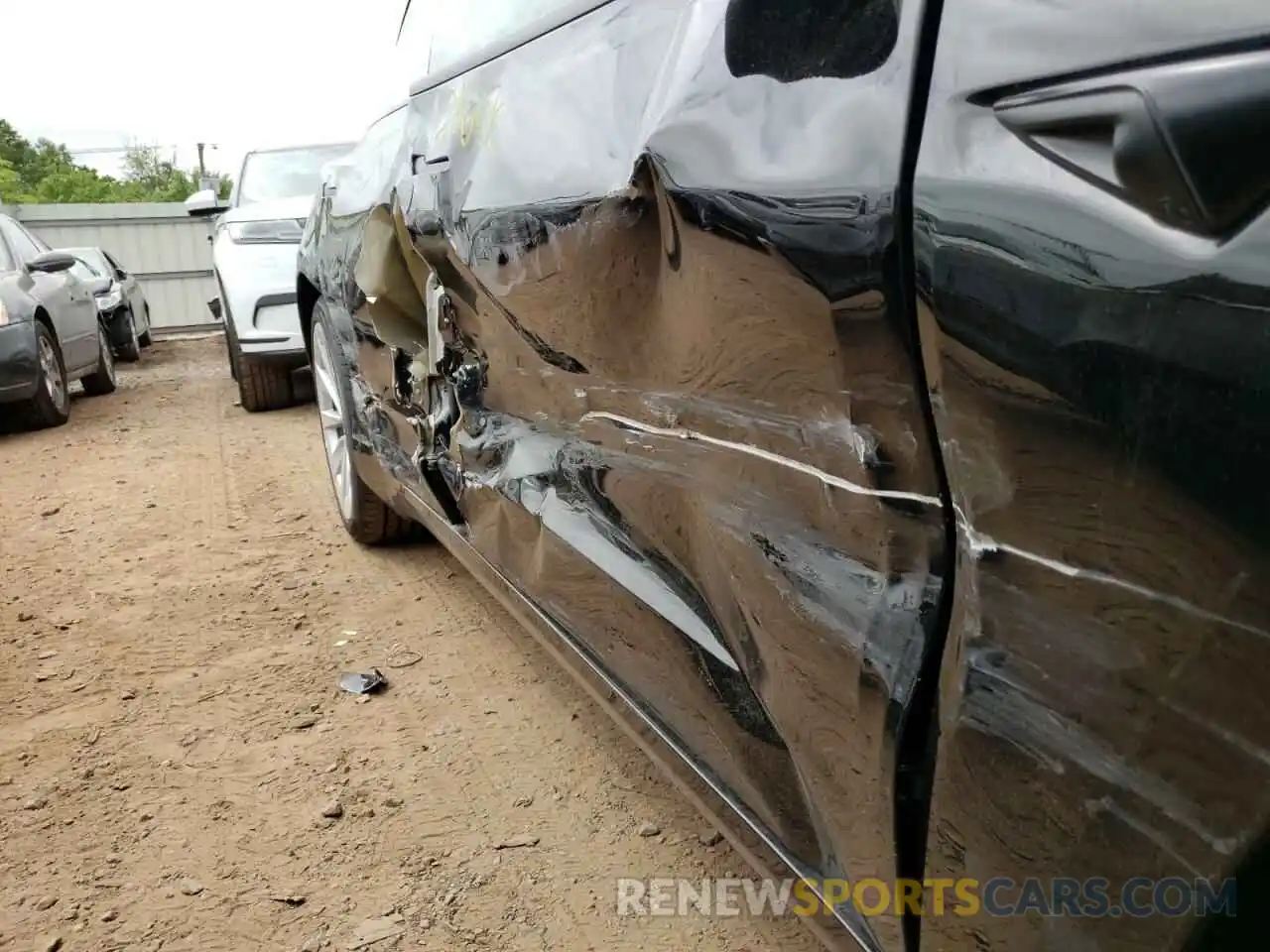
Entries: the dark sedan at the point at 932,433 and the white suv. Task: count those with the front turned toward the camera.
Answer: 1

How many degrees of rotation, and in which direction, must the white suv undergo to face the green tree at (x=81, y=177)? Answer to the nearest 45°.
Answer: approximately 180°

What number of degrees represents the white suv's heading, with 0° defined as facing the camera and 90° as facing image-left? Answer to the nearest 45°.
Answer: approximately 0°

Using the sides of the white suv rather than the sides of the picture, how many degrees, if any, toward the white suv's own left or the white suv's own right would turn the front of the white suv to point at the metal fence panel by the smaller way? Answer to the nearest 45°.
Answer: approximately 180°
